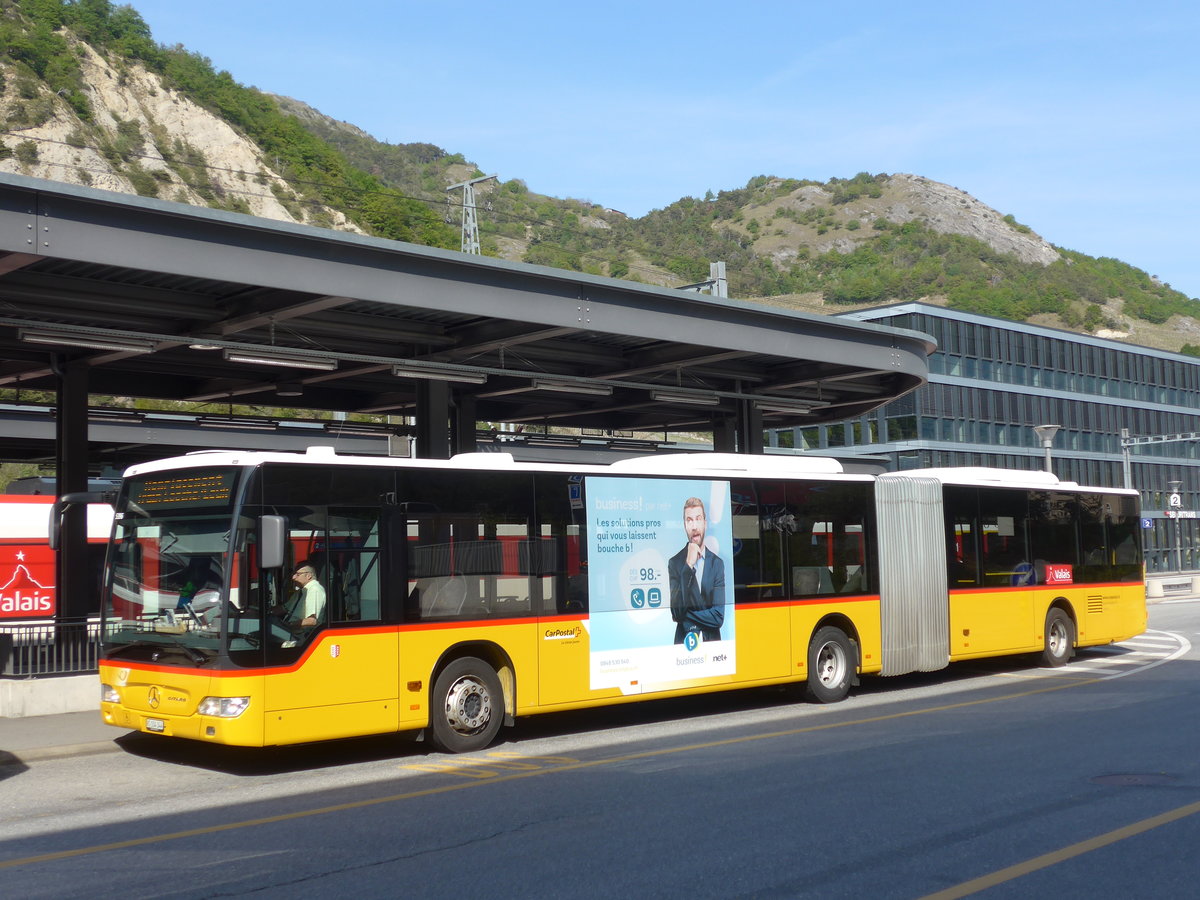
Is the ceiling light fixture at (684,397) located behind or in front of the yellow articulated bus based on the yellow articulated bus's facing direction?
behind

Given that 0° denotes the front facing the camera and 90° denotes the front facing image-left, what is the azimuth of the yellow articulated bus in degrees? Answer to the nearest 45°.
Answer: approximately 45°

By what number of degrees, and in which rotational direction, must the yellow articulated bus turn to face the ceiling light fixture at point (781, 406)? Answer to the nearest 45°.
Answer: approximately 135° to its right
